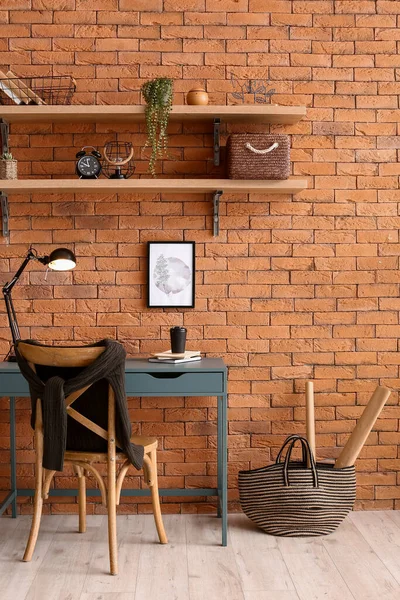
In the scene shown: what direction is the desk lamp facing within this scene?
to the viewer's right

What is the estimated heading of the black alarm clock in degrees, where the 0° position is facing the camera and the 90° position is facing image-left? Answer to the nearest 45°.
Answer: approximately 0°

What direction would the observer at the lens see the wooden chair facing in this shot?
facing away from the viewer and to the right of the viewer

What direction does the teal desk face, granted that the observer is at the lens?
facing the viewer

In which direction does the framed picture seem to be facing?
toward the camera
